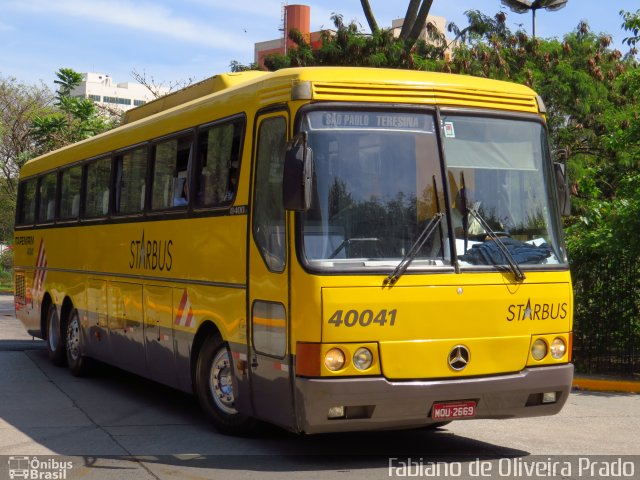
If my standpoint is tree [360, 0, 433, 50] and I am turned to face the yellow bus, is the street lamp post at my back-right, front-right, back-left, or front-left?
back-left

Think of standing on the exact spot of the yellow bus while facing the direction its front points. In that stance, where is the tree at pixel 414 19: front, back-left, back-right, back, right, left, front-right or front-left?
back-left

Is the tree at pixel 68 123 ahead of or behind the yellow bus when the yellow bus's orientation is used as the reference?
behind

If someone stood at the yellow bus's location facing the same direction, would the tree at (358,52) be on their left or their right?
on their left

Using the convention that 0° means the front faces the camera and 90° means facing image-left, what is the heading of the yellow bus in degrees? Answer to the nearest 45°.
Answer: approximately 315°

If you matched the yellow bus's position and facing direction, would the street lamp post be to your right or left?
on your left

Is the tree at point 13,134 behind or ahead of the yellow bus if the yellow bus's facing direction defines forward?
behind
